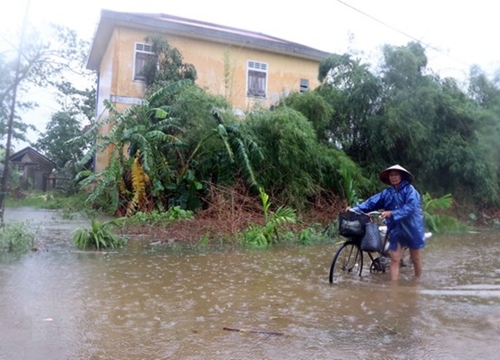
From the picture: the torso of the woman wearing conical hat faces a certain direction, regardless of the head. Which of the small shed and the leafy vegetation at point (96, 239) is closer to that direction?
the leafy vegetation

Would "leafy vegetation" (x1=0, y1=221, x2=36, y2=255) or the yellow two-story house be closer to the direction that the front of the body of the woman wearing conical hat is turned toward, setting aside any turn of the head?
the leafy vegetation

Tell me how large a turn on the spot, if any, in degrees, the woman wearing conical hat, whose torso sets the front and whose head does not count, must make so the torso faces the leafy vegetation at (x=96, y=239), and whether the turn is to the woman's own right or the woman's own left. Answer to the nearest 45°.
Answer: approximately 45° to the woman's own right

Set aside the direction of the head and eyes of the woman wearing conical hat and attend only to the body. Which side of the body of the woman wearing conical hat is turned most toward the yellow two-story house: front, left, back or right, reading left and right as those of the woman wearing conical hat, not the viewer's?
right

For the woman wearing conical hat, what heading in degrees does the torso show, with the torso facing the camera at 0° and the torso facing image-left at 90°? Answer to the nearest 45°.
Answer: approximately 45°

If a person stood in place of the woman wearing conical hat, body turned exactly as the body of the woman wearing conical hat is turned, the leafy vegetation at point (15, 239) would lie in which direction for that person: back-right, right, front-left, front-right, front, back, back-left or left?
front-right

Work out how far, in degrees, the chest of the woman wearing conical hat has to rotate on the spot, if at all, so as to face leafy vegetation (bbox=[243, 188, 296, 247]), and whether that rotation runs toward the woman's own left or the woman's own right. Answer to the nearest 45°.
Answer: approximately 90° to the woman's own right

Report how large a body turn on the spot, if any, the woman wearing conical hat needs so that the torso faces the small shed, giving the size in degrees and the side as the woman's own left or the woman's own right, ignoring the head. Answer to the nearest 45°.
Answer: approximately 90° to the woman's own right

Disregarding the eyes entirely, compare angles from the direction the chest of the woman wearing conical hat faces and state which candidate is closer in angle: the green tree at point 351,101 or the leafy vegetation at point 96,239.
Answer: the leafy vegetation
